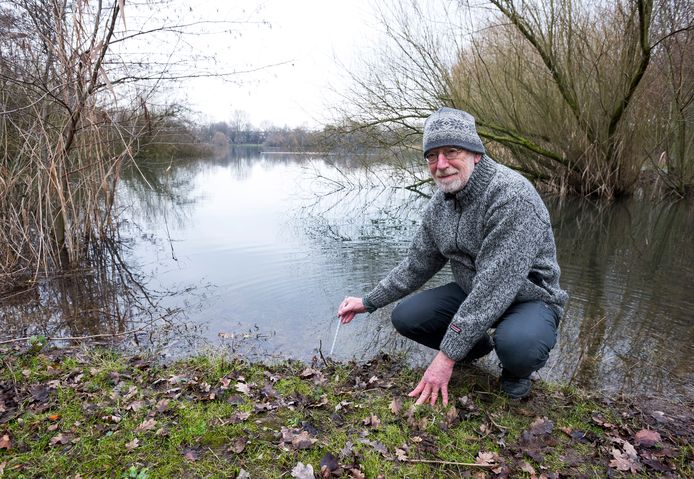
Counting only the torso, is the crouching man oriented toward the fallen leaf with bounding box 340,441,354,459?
yes

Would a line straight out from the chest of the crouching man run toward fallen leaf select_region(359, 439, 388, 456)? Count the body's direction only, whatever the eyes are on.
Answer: yes

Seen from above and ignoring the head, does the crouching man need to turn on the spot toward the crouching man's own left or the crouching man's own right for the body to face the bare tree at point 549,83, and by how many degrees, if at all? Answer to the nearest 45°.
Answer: approximately 135° to the crouching man's own right

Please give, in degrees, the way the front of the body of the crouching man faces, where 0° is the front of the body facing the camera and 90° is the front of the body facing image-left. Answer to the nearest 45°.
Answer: approximately 45°

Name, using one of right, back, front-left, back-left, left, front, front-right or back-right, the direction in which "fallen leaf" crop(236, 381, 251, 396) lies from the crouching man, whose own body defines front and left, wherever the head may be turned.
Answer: front-right

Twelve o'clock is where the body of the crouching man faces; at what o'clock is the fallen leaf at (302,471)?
The fallen leaf is roughly at 12 o'clock from the crouching man.
